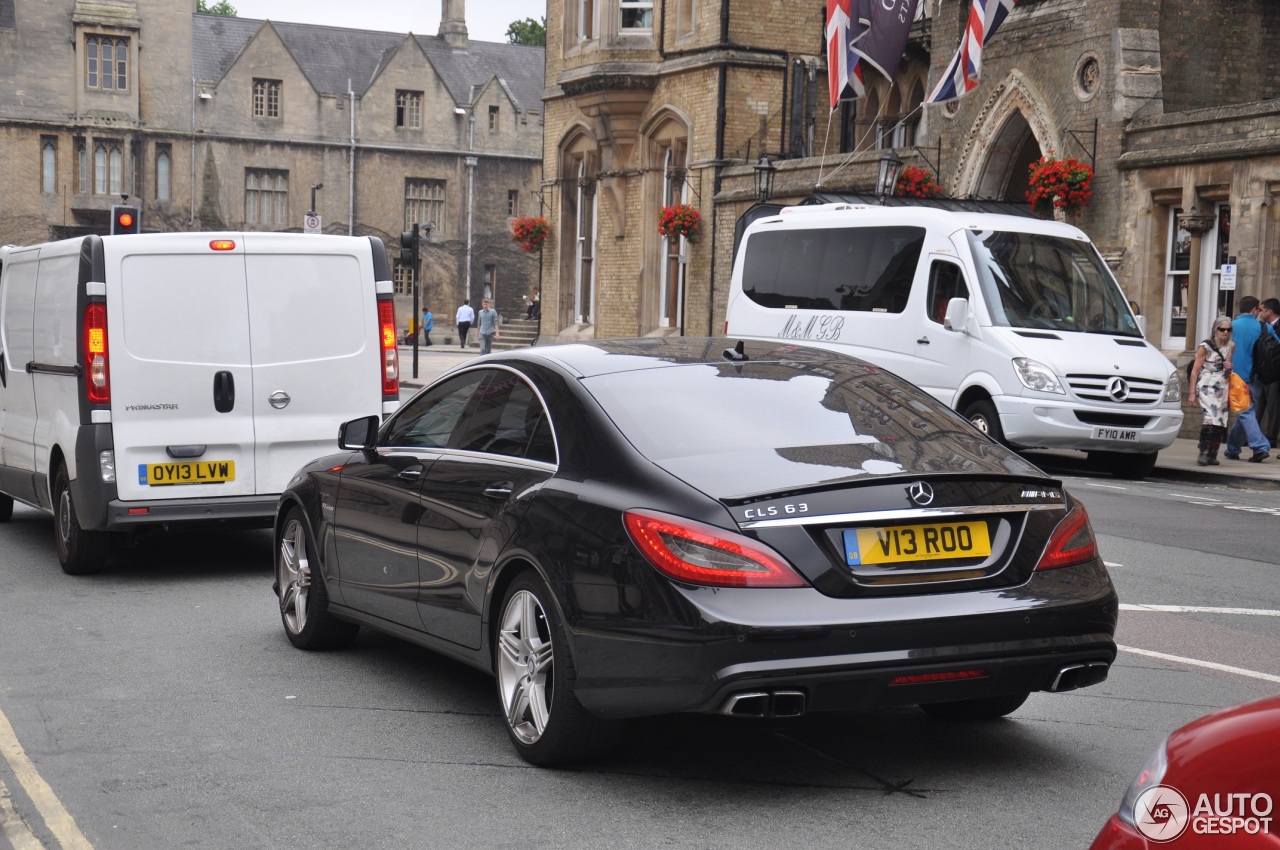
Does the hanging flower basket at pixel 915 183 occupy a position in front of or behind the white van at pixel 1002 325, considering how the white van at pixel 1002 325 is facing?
behind

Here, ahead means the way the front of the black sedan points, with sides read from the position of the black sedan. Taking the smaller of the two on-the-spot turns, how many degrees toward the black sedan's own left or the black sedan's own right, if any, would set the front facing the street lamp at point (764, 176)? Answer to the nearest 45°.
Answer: approximately 45° to the black sedan's own right

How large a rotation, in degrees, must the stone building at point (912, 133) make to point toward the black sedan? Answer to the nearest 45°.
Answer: approximately 45° to its left

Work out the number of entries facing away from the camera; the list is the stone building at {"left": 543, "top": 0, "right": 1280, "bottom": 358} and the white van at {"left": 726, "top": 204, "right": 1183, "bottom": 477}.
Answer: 0

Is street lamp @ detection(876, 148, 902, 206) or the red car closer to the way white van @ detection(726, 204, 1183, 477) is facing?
the red car

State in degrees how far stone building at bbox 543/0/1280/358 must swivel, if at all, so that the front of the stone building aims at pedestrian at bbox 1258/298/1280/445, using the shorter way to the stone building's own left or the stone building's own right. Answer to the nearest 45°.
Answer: approximately 90° to the stone building's own left

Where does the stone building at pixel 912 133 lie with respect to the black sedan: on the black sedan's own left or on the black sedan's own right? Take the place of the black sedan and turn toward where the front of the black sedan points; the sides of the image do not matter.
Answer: on the black sedan's own right

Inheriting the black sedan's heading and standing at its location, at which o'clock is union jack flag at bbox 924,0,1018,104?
The union jack flag is roughly at 2 o'clock from the black sedan.

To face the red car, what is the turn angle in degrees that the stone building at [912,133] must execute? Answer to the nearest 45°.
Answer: approximately 45° to its left

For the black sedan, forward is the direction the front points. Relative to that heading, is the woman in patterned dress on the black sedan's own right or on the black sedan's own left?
on the black sedan's own right

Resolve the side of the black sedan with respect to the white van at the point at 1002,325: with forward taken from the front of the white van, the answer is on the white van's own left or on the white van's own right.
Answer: on the white van's own right

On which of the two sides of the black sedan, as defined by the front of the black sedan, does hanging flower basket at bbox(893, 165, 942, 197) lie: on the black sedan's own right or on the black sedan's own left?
on the black sedan's own right

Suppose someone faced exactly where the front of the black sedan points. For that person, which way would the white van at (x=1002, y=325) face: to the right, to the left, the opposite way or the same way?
the opposite way

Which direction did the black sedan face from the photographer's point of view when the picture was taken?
facing away from the viewer and to the left of the viewer

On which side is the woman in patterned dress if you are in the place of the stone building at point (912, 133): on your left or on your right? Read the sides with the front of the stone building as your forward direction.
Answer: on your left

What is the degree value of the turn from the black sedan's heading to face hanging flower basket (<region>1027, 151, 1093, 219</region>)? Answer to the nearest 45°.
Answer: approximately 45° to its right

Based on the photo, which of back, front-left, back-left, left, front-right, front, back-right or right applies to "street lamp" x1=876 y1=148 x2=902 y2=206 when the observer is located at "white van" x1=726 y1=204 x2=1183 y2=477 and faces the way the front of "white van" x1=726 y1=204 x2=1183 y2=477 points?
back-left

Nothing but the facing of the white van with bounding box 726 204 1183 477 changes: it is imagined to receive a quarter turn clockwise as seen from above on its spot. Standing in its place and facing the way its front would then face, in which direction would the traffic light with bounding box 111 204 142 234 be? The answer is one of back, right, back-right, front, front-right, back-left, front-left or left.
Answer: front-right

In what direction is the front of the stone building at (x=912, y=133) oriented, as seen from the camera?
facing the viewer and to the left of the viewer
